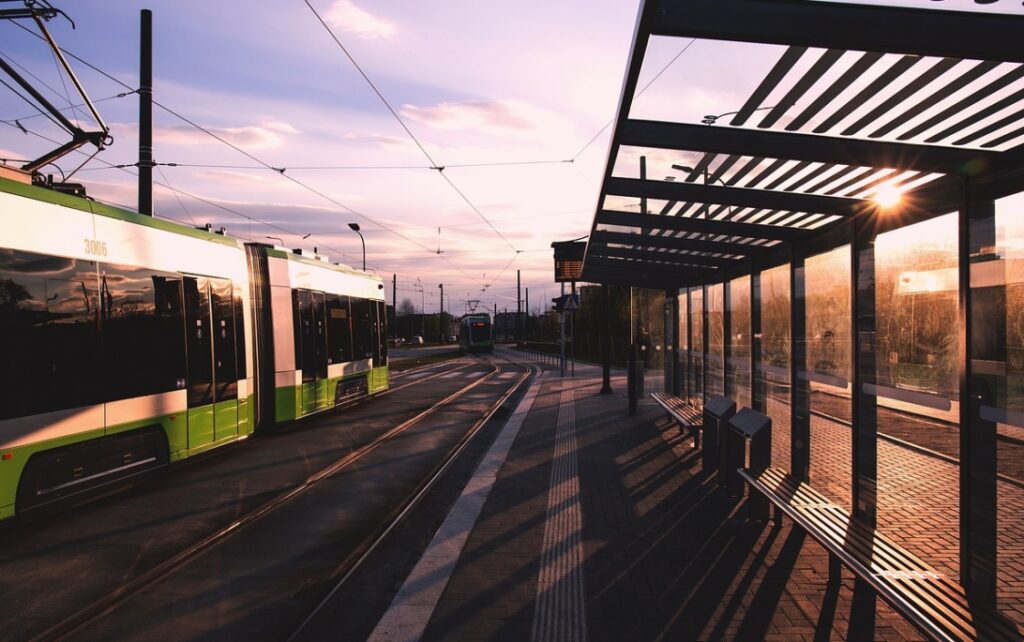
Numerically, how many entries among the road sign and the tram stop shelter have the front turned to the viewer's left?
1

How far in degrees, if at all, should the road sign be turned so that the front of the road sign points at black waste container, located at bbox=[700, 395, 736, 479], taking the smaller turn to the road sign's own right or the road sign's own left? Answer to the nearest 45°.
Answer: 0° — it already faces it

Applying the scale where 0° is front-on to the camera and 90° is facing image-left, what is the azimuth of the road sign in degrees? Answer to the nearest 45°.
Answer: approximately 0°

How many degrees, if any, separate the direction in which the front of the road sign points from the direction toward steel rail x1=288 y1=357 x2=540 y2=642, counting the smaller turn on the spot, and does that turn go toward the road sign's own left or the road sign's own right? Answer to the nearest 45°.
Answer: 0° — it already faces it

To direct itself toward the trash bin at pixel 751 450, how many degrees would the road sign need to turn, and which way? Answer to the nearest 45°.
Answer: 0° — it already faces it

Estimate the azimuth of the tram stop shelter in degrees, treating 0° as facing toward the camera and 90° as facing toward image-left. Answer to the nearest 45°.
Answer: approximately 90°

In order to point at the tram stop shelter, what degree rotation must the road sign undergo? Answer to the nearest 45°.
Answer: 0° — it already faces it
